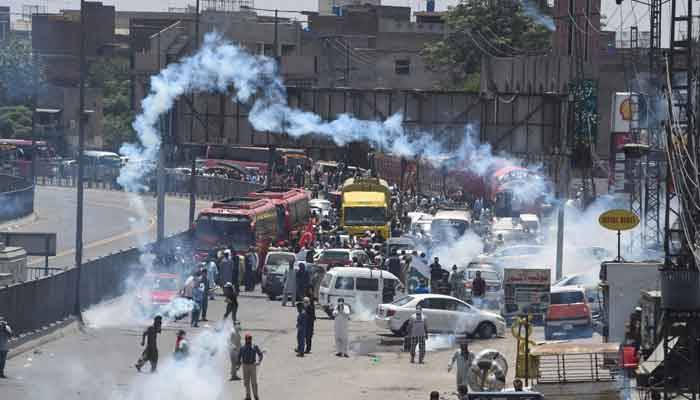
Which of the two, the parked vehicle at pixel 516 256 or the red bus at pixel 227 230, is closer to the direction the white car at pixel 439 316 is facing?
the parked vehicle

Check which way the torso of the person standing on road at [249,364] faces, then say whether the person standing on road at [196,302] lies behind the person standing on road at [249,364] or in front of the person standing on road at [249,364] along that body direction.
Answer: in front

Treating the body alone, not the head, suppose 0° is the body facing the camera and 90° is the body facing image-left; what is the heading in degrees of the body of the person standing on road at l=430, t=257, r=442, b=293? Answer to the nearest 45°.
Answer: approximately 180°

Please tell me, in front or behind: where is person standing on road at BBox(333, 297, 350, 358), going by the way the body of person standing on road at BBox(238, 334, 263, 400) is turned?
behind

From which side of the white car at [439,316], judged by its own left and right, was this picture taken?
right

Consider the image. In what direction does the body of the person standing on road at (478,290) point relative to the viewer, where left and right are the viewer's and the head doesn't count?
facing away from the viewer

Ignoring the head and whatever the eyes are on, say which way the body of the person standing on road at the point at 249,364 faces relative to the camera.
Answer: away from the camera
